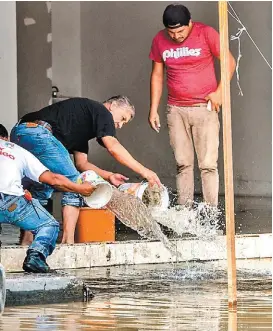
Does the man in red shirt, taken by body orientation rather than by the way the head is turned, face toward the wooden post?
yes

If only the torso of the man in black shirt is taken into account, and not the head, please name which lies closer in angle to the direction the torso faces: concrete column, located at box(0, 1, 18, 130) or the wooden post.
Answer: the wooden post

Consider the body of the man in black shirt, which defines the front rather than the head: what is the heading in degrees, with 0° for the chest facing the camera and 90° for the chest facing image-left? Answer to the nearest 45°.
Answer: approximately 270°

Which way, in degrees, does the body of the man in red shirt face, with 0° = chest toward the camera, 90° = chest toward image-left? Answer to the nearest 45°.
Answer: approximately 0°

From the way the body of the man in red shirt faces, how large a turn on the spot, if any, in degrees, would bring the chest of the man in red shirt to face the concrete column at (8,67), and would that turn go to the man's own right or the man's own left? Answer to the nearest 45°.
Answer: approximately 90° to the man's own right
